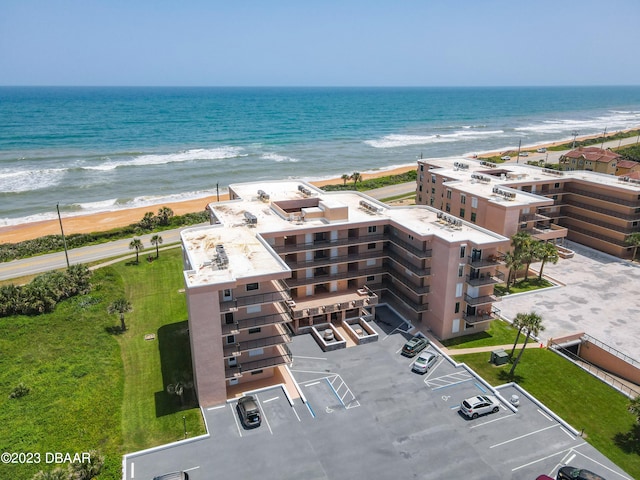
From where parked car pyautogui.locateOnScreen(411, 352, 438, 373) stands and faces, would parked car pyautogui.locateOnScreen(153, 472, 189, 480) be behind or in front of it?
behind
